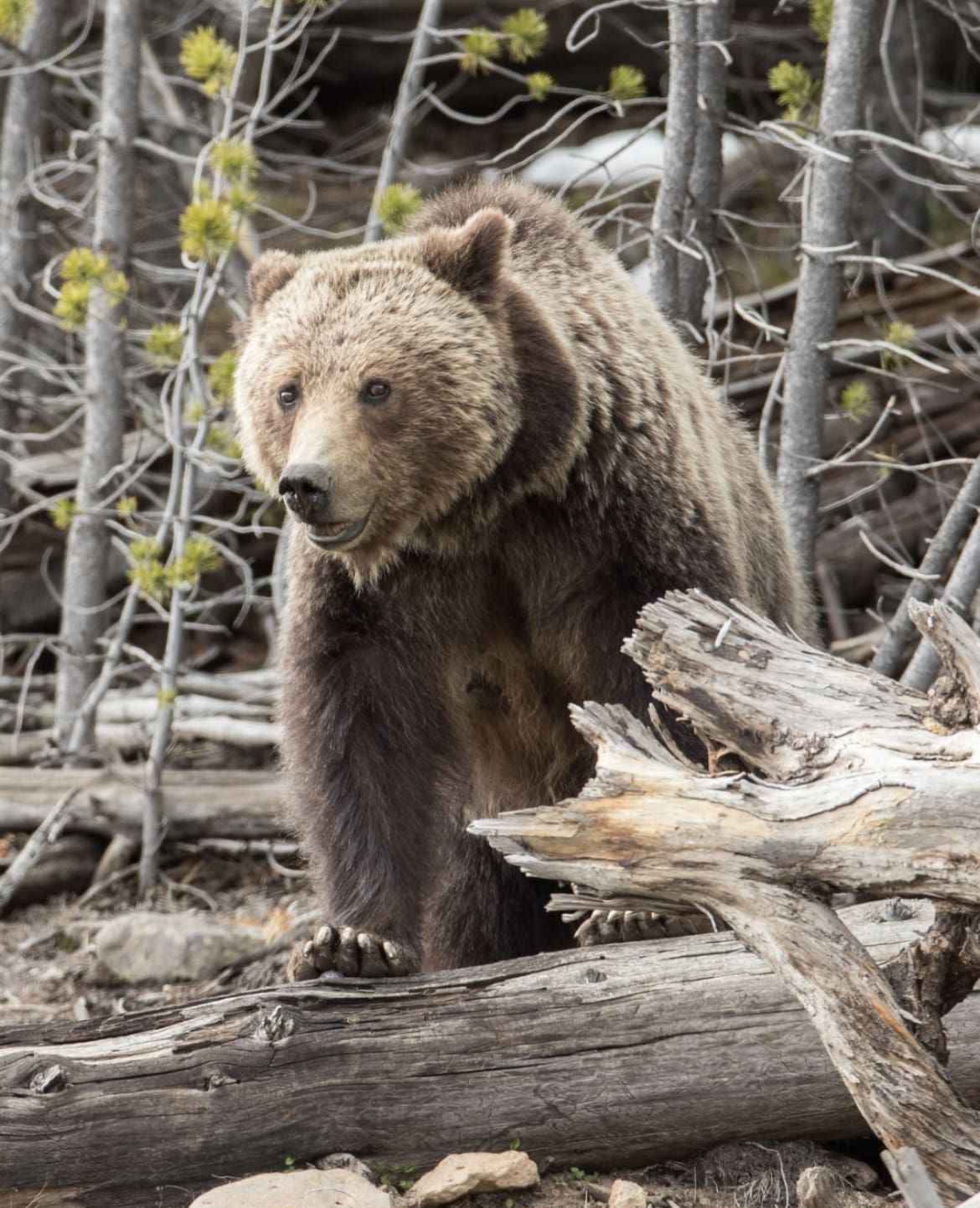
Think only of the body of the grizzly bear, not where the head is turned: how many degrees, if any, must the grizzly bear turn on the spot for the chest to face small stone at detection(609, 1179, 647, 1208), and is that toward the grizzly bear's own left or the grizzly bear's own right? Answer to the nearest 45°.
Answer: approximately 45° to the grizzly bear's own left

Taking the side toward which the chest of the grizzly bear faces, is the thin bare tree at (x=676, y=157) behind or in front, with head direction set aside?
behind

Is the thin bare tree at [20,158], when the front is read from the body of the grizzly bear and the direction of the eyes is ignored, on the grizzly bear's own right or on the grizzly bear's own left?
on the grizzly bear's own right

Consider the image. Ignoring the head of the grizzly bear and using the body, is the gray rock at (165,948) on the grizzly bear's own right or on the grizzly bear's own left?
on the grizzly bear's own right

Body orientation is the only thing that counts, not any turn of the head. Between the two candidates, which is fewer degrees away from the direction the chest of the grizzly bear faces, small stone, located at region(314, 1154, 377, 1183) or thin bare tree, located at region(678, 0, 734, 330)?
the small stone

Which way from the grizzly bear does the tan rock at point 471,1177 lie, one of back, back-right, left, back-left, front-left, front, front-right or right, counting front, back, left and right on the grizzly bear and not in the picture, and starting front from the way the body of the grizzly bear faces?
front-left

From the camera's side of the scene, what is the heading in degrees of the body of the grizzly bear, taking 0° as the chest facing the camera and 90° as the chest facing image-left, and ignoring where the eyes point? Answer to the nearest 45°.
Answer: approximately 45°
